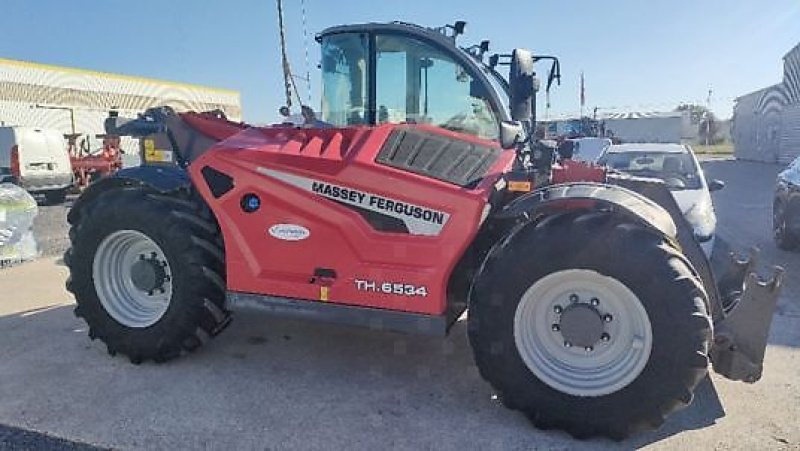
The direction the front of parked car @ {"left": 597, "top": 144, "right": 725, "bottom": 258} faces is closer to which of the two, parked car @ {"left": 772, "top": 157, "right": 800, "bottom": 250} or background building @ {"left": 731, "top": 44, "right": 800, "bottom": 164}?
the parked car

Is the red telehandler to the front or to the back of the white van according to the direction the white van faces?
to the back

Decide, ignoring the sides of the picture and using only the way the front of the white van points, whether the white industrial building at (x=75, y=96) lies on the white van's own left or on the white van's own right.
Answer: on the white van's own right

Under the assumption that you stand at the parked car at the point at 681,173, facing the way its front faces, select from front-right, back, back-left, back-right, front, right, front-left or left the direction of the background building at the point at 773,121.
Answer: back

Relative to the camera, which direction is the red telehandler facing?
to the viewer's right

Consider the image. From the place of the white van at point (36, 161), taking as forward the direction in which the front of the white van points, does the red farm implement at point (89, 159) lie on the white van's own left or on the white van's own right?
on the white van's own right

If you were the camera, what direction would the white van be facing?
facing away from the viewer and to the left of the viewer

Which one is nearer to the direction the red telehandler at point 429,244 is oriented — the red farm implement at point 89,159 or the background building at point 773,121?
the background building
